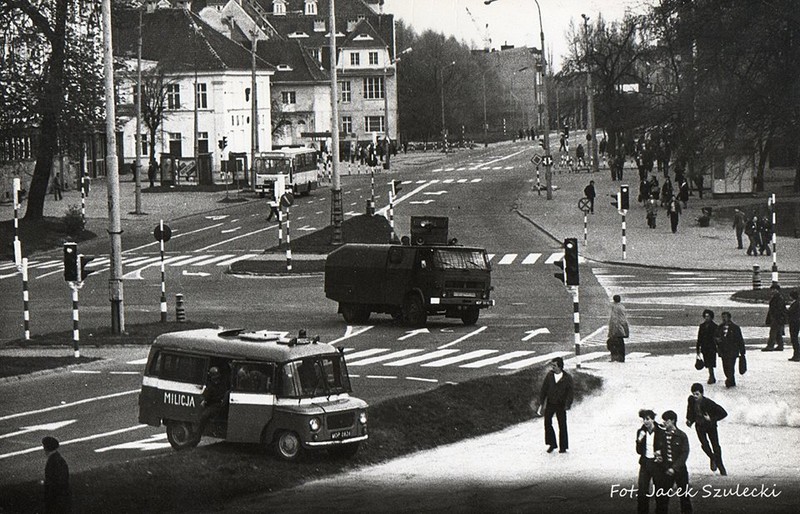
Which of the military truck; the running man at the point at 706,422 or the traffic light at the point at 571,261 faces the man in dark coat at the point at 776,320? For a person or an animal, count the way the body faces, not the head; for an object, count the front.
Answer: the military truck

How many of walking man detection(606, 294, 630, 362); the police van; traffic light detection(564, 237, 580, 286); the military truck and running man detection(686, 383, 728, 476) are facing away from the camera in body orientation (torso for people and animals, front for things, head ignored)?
1

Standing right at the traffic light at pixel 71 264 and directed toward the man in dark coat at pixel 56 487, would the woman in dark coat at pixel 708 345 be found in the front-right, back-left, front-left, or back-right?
front-left

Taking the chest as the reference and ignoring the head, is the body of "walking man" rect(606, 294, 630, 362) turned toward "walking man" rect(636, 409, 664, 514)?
no

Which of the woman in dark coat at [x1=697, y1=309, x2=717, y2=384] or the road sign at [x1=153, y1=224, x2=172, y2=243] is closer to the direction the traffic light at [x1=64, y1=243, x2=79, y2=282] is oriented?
the woman in dark coat

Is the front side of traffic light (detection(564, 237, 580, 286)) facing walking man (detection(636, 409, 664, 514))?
yes

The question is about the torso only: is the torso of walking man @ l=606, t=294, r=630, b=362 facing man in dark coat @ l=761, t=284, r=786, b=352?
no

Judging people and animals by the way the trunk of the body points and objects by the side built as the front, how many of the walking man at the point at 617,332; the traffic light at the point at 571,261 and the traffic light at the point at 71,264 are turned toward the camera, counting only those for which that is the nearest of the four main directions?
2

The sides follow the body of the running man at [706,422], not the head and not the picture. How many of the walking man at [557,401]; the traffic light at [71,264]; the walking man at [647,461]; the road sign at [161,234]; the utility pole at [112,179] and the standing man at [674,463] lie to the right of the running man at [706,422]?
4

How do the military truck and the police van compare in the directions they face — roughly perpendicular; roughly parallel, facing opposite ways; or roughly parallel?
roughly parallel

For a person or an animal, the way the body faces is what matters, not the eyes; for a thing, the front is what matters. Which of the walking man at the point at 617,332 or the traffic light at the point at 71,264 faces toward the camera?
the traffic light

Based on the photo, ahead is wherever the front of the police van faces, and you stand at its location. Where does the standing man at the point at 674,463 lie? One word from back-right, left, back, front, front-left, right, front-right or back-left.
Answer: front

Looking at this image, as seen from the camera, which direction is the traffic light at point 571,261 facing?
toward the camera

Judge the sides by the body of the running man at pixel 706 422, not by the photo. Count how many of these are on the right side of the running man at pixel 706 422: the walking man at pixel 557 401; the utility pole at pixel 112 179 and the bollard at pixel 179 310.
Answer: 3

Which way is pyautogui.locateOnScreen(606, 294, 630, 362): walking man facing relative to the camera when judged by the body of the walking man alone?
away from the camera

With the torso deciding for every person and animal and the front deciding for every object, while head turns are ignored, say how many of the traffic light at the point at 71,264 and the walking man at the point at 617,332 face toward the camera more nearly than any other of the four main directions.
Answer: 1

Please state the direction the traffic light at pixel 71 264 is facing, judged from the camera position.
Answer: facing the viewer

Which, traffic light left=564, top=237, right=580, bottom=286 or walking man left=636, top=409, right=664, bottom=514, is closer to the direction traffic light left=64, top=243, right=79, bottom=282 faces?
the walking man
